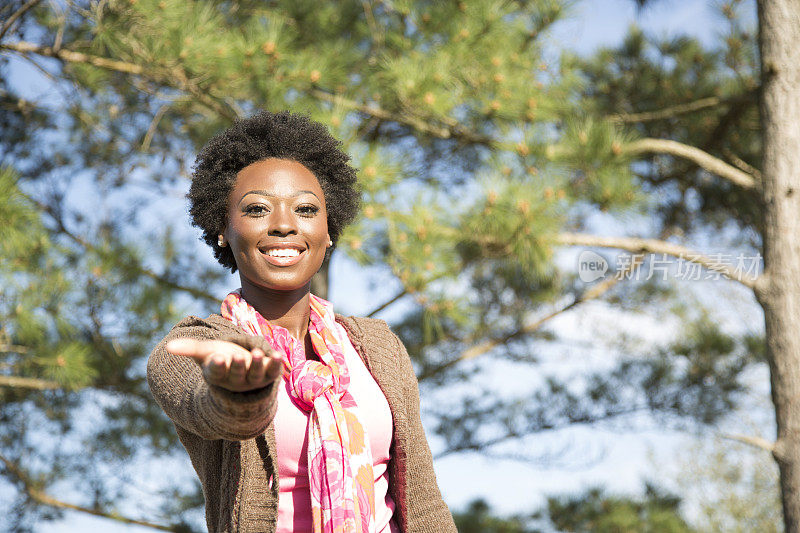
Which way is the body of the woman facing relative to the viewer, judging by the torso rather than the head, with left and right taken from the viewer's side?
facing the viewer

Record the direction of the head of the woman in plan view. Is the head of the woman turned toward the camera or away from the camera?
toward the camera
